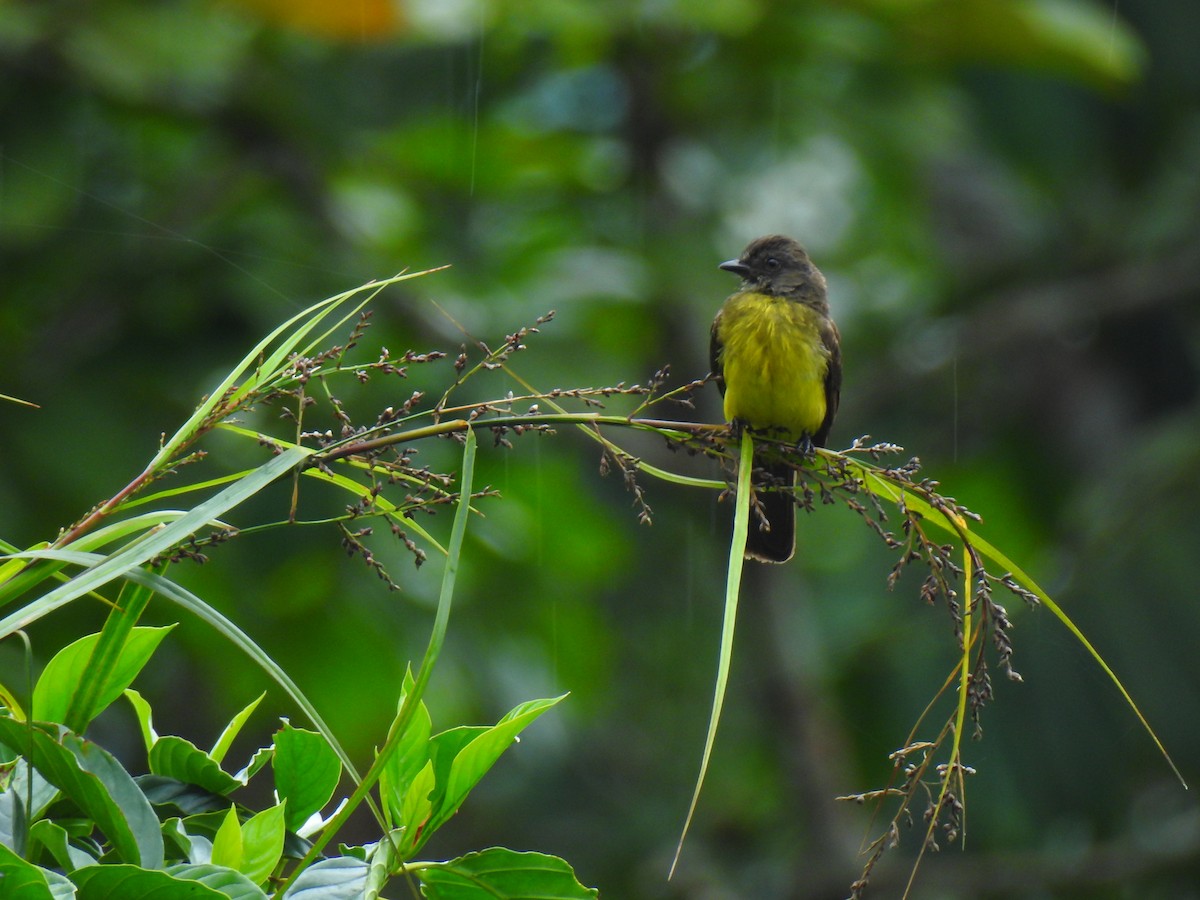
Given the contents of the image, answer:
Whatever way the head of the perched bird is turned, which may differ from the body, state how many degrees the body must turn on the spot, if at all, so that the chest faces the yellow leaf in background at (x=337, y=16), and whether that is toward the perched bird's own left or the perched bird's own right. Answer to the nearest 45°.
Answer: approximately 135° to the perched bird's own right

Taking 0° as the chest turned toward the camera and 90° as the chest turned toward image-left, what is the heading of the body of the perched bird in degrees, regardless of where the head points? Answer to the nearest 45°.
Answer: approximately 0°

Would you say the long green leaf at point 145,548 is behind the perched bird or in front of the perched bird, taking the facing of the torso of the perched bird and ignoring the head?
in front

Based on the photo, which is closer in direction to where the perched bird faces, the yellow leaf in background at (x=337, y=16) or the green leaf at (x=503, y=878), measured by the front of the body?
the green leaf

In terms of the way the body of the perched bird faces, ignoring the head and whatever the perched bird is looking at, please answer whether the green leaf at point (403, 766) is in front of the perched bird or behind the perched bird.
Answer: in front
